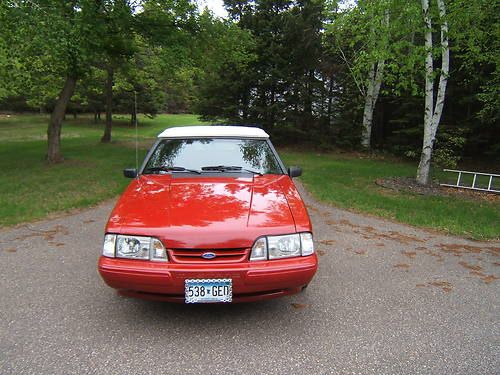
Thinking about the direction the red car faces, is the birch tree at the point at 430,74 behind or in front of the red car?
behind

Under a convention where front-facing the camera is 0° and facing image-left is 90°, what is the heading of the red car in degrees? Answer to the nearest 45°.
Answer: approximately 0°
